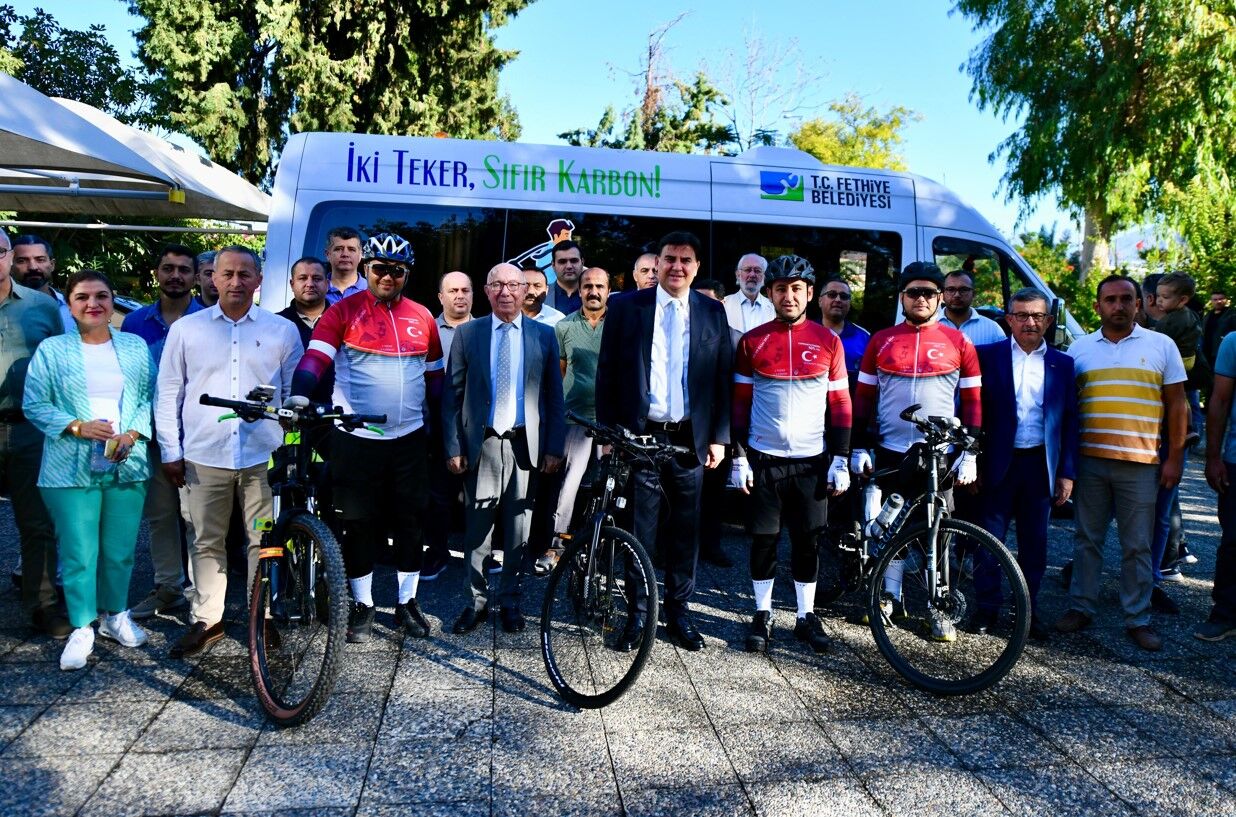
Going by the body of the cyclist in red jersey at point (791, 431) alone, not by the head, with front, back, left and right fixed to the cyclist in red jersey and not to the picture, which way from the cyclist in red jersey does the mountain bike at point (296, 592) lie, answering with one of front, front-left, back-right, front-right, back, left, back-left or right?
front-right

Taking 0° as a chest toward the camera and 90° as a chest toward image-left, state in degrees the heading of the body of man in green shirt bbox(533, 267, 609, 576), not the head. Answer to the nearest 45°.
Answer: approximately 0°

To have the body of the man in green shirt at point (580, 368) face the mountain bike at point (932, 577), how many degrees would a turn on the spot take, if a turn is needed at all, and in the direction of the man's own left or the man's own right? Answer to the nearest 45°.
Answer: approximately 45° to the man's own left

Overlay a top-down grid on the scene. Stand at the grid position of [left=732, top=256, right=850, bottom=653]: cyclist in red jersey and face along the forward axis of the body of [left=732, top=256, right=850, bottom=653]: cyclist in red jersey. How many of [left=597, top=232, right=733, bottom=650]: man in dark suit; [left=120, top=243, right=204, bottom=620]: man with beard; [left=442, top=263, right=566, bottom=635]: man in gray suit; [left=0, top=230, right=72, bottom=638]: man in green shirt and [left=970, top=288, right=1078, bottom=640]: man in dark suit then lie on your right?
4

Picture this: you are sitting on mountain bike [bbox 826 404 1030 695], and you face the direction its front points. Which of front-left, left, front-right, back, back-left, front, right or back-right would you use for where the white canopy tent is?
back-right

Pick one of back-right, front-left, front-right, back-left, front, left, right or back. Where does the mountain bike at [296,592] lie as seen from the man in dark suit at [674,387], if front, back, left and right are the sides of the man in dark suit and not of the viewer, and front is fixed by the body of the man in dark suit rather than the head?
front-right
